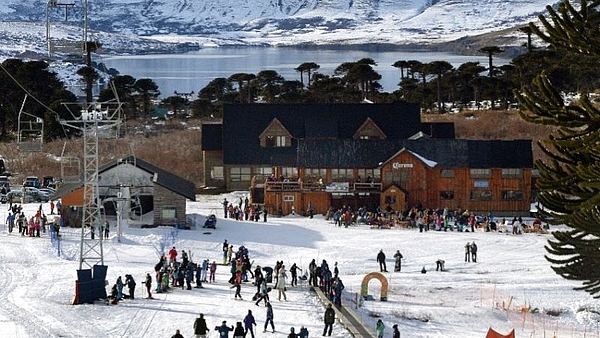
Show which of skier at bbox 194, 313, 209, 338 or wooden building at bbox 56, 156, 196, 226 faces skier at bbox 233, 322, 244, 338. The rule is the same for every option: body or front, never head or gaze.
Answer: the wooden building

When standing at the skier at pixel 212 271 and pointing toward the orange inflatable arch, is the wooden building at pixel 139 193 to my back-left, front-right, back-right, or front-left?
back-left

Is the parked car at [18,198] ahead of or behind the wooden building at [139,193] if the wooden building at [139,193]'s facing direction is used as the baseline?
behind

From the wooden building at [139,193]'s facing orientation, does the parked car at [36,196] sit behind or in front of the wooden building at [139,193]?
behind

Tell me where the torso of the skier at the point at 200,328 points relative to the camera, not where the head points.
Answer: away from the camera

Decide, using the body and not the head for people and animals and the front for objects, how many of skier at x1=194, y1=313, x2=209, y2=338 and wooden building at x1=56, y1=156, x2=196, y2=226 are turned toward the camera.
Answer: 1

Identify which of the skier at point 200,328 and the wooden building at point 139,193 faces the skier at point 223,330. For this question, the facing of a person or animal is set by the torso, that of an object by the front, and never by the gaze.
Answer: the wooden building

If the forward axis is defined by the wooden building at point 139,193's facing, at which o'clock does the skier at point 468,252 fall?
The skier is roughly at 10 o'clock from the wooden building.

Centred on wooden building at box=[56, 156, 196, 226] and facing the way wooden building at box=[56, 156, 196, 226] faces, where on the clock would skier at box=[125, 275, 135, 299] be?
The skier is roughly at 12 o'clock from the wooden building.

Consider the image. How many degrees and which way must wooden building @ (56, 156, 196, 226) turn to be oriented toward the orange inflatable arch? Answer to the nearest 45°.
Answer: approximately 45° to its left

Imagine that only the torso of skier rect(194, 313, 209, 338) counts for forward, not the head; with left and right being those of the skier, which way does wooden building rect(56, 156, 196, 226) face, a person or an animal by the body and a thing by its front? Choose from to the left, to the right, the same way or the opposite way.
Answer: the opposite way

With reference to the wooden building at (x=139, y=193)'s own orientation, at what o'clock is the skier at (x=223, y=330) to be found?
The skier is roughly at 12 o'clock from the wooden building.
